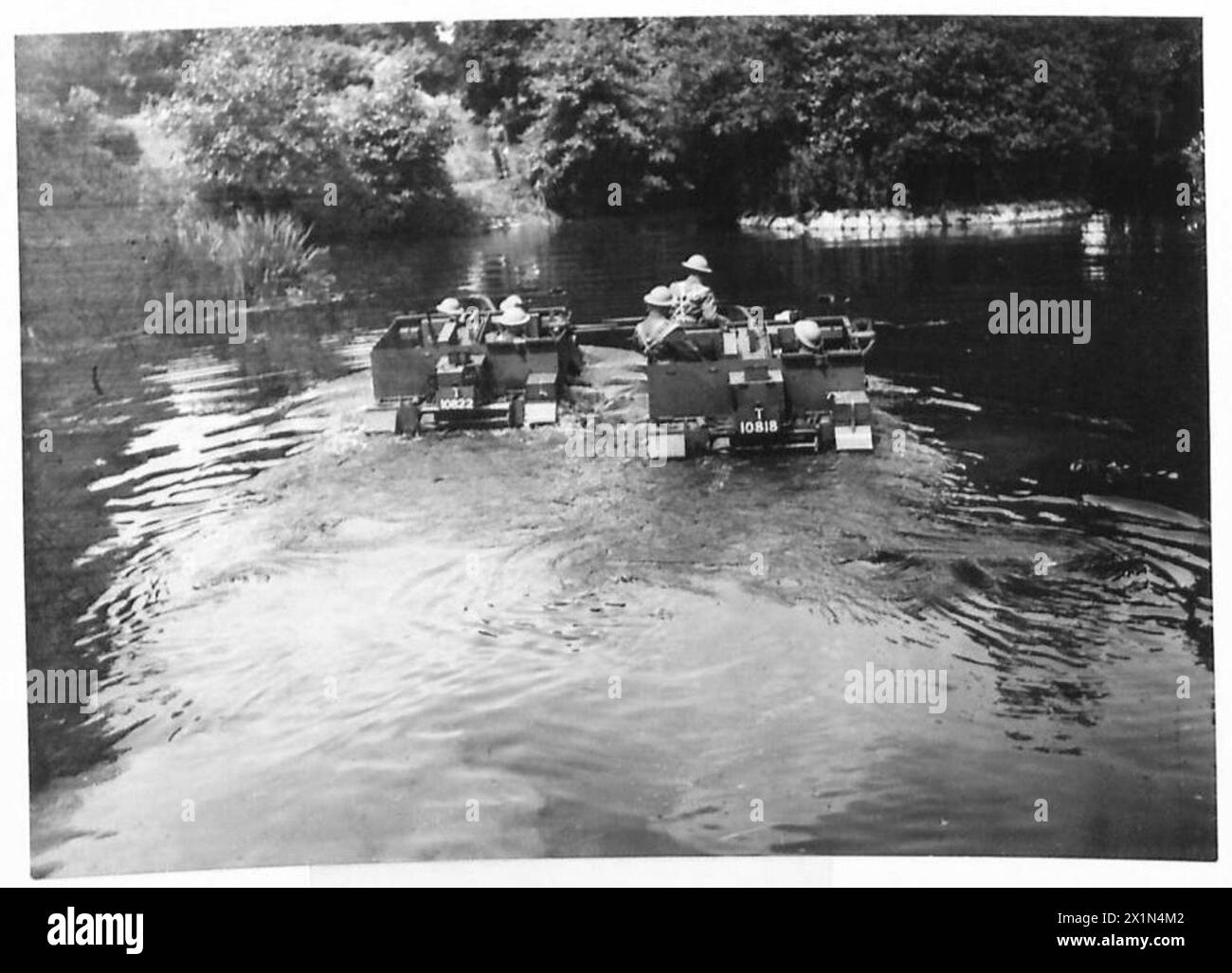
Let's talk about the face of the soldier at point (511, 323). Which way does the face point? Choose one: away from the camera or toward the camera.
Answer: away from the camera

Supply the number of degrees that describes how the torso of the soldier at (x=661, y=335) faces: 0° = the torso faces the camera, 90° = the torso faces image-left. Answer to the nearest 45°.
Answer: approximately 225°
